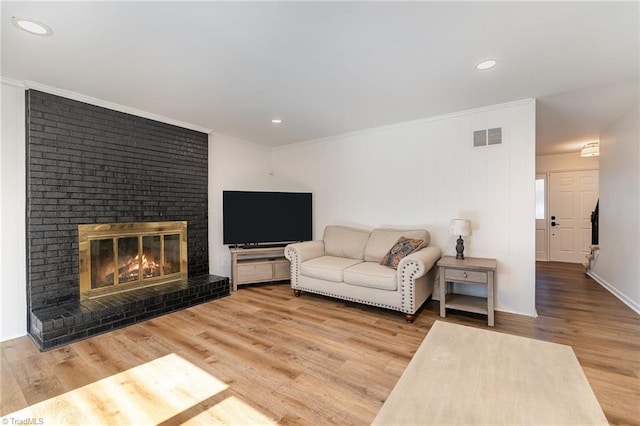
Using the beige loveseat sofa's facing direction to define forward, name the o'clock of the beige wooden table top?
The beige wooden table top is roughly at 10 o'clock from the beige loveseat sofa.

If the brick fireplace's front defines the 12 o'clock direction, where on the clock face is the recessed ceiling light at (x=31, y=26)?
The recessed ceiling light is roughly at 2 o'clock from the brick fireplace.

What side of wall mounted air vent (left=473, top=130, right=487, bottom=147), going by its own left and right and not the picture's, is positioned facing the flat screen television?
right

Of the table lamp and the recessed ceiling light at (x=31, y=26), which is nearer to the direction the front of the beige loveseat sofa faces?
the recessed ceiling light

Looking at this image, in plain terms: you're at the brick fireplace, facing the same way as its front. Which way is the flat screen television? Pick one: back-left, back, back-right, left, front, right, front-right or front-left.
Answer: front-left

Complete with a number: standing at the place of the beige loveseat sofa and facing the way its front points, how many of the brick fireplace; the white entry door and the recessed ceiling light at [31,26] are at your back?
1
